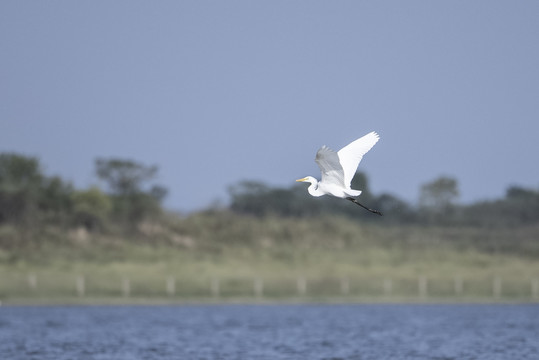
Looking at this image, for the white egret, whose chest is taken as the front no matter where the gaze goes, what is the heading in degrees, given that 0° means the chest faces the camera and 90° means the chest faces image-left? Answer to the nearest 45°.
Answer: approximately 90°
